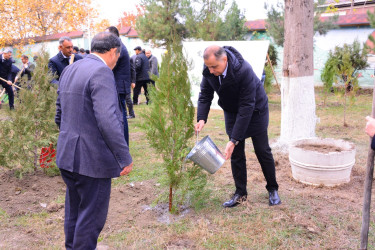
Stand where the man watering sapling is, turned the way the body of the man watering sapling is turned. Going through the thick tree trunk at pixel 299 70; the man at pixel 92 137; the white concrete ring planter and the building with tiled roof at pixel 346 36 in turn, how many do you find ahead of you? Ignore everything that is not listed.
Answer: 1

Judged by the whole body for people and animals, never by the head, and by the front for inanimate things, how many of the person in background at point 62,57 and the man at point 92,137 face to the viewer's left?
0

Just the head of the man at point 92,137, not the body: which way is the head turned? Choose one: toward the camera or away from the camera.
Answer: away from the camera

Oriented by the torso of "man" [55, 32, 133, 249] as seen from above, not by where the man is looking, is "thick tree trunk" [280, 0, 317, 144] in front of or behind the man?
in front

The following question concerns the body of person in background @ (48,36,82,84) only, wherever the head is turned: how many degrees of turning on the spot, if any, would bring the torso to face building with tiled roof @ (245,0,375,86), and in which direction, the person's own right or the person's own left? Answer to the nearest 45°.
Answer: approximately 90° to the person's own left

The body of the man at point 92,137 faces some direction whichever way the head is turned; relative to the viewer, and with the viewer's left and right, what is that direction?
facing away from the viewer and to the right of the viewer

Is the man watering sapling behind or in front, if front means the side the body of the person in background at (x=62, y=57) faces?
in front

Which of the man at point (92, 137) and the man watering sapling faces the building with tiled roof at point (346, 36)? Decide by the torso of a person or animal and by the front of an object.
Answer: the man

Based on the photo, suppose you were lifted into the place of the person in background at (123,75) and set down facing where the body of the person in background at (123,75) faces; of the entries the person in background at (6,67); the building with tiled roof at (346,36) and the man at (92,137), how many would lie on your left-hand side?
1

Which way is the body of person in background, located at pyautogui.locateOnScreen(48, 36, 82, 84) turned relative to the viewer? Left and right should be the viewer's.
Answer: facing the viewer and to the right of the viewer

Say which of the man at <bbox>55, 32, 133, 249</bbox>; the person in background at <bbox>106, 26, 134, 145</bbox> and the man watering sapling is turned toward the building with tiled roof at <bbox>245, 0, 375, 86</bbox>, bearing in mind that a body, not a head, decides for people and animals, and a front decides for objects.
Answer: the man

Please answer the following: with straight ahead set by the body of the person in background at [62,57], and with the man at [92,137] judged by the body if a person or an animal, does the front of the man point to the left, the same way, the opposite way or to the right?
to the left

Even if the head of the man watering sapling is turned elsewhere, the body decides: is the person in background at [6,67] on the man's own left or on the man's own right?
on the man's own right
